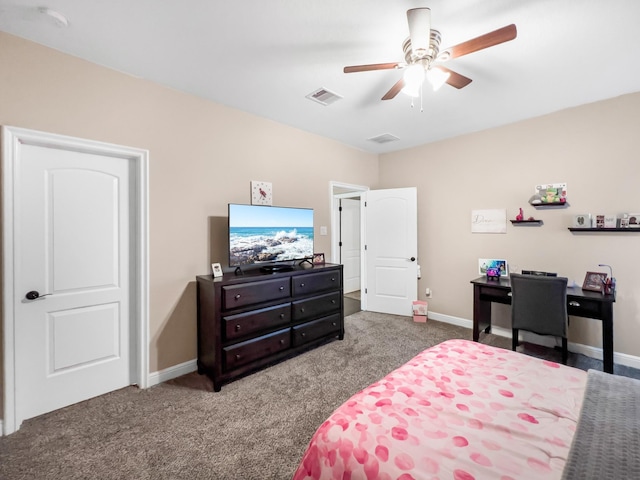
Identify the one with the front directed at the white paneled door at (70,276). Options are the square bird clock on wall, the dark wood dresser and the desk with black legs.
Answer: the desk with black legs

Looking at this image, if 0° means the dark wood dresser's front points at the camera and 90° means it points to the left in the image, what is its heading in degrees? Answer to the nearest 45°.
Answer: approximately 315°

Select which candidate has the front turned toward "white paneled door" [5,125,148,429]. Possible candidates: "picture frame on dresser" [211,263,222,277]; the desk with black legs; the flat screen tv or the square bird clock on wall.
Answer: the desk with black legs

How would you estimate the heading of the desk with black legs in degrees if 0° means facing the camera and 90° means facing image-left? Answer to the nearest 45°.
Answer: approximately 45°

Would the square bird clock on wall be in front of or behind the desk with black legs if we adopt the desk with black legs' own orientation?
in front

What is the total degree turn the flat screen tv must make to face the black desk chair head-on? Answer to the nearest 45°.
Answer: approximately 45° to its left

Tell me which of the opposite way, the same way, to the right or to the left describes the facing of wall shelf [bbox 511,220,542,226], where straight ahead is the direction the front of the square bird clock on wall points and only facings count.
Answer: to the right

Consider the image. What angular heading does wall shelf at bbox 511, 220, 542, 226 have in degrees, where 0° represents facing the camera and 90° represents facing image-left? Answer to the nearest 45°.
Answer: approximately 0°

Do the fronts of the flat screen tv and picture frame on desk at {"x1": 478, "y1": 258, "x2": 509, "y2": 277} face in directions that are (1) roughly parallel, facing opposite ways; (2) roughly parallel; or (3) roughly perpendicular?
roughly perpendicular

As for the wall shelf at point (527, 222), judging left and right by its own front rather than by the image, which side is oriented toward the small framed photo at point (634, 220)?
left

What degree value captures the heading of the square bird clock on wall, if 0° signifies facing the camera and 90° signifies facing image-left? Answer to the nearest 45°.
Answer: approximately 315°

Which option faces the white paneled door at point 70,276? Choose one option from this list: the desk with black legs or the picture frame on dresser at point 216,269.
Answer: the desk with black legs
